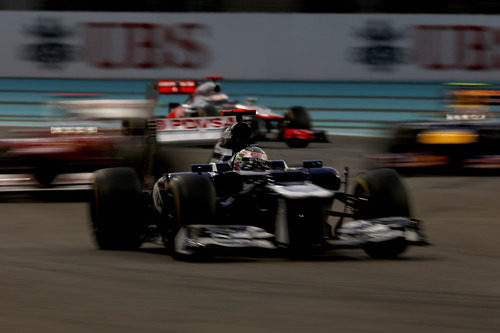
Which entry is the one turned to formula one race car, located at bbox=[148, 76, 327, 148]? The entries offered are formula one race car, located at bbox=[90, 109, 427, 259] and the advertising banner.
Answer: the advertising banner

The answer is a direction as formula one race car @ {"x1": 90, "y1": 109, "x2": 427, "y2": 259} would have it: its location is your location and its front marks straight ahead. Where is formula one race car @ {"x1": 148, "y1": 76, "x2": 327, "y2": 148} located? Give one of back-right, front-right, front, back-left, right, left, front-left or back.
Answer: back-left

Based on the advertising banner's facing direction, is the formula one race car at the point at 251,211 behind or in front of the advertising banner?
in front

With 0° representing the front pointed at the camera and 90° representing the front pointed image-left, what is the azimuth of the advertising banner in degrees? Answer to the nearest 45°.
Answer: approximately 0°

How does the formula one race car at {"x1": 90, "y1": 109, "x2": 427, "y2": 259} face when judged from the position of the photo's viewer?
facing the viewer and to the right of the viewer

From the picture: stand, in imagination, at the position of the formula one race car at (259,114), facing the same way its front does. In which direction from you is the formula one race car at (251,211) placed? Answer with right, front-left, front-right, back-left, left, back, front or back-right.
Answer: front-right

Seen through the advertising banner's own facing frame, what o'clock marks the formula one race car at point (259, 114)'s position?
The formula one race car is roughly at 12 o'clock from the advertising banner.

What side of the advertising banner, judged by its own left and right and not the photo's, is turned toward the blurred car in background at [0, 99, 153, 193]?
front
